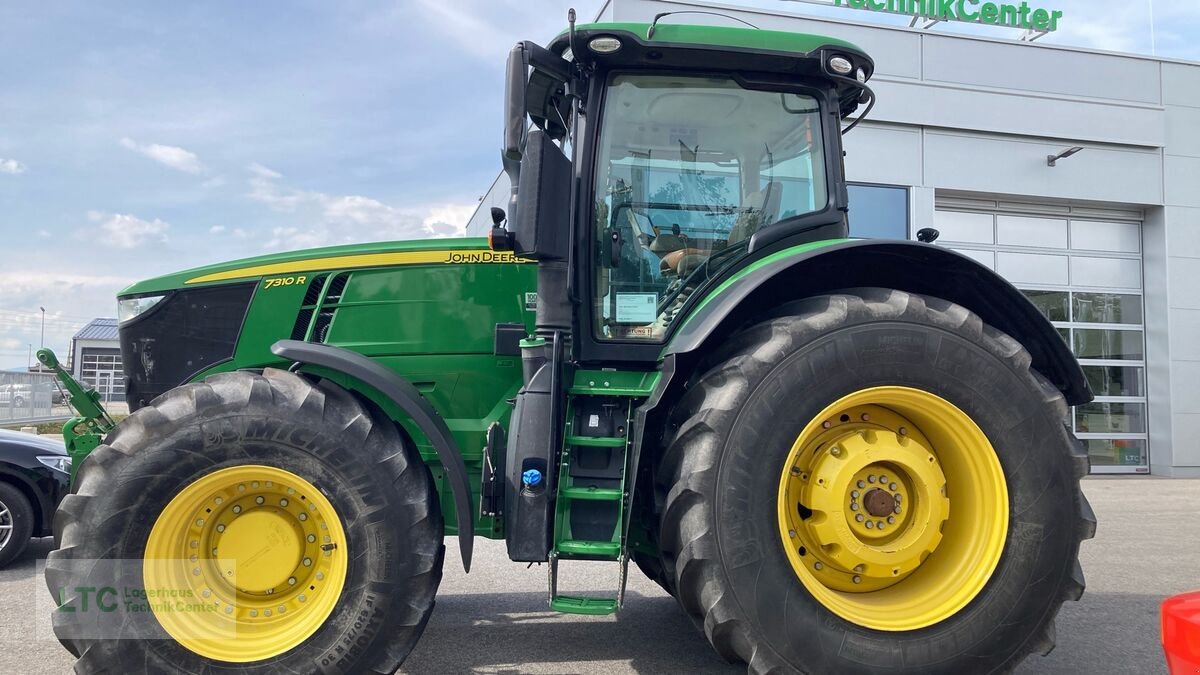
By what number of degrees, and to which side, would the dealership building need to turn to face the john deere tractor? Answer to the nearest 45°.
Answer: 0° — it already faces it

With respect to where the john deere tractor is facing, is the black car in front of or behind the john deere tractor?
in front

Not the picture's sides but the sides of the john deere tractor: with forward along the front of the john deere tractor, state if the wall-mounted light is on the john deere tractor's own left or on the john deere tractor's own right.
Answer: on the john deere tractor's own right

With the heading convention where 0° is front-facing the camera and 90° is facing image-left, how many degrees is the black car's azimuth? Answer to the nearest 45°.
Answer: approximately 270°

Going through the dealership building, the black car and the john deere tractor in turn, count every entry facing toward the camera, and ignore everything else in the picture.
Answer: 1

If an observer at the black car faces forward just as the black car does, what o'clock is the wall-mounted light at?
The wall-mounted light is roughly at 12 o'clock from the black car.

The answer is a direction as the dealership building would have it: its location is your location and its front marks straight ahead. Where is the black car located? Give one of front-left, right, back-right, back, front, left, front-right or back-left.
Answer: front-right

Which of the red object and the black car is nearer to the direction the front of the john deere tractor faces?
the black car

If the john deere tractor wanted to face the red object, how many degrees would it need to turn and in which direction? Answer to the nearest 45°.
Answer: approximately 135° to its left

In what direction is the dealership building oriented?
toward the camera

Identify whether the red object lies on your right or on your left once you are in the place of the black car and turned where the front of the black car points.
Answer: on your right

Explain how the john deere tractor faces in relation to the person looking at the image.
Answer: facing to the left of the viewer

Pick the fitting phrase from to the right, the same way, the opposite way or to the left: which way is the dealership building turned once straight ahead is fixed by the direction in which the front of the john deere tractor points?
to the left

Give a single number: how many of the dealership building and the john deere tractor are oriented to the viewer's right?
0
